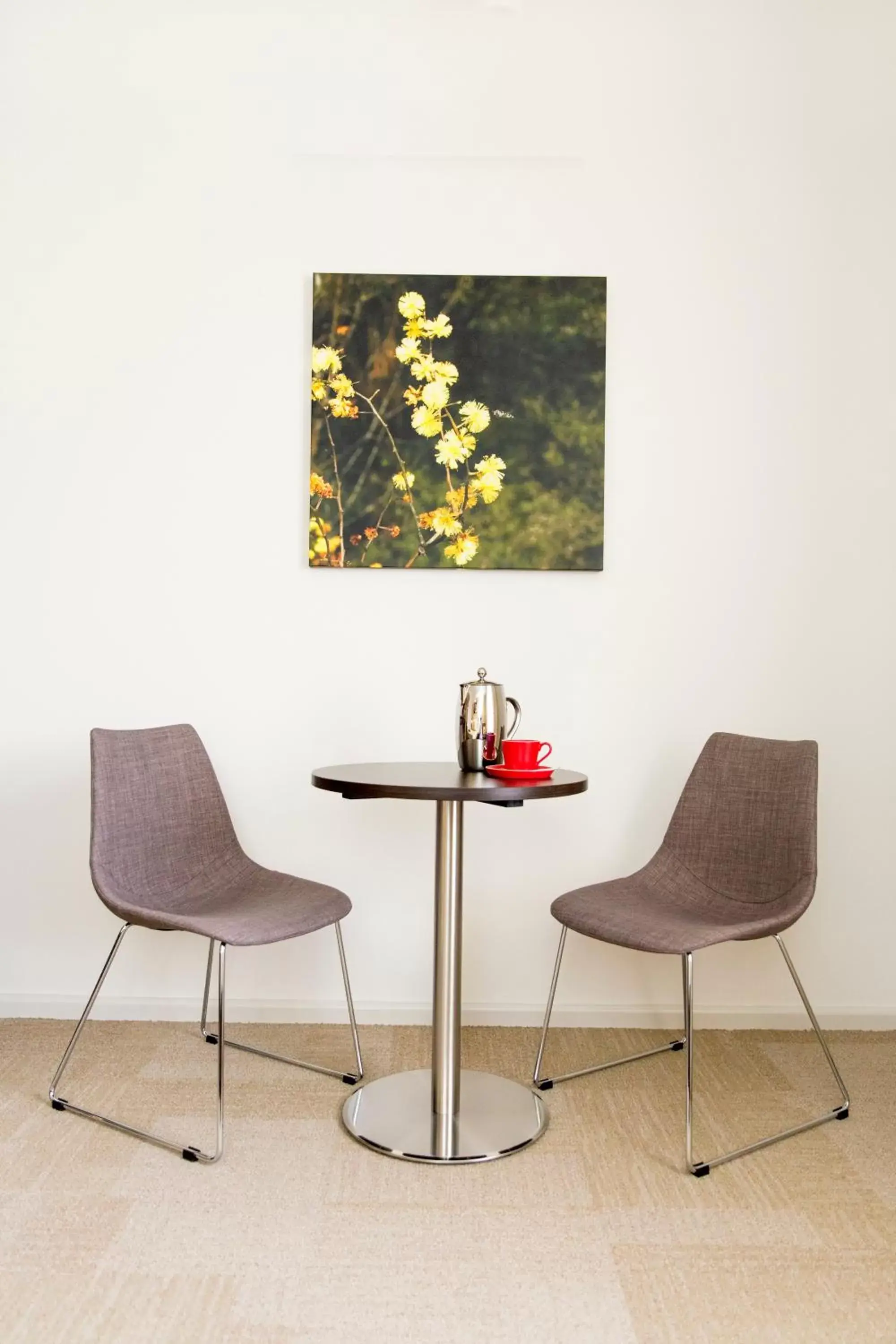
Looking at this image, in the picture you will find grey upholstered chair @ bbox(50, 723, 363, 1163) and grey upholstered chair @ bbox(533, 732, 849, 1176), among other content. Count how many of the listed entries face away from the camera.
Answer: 0

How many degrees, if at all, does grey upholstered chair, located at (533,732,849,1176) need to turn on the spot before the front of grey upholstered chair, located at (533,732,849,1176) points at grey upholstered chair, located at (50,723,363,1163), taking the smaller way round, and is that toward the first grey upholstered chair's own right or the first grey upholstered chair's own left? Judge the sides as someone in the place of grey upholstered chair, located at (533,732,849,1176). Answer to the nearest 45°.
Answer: approximately 45° to the first grey upholstered chair's own right

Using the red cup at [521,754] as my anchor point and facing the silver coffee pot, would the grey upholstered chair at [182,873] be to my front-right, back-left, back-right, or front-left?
front-left

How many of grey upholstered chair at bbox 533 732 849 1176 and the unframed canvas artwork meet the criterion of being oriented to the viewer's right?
0

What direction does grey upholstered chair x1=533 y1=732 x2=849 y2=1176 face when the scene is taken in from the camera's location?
facing the viewer and to the left of the viewer

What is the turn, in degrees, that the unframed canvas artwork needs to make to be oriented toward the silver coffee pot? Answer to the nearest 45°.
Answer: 0° — it already faces it

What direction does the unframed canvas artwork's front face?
toward the camera

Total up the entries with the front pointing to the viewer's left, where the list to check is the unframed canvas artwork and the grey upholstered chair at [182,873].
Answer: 0

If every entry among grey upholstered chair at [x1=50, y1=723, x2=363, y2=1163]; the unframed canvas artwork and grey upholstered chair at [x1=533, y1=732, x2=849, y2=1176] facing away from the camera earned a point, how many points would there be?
0

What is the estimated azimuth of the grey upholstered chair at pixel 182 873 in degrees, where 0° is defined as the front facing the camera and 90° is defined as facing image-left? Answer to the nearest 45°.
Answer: approximately 315°

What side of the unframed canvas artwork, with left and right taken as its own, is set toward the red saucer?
front

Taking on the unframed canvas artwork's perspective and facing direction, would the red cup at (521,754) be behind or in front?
in front
